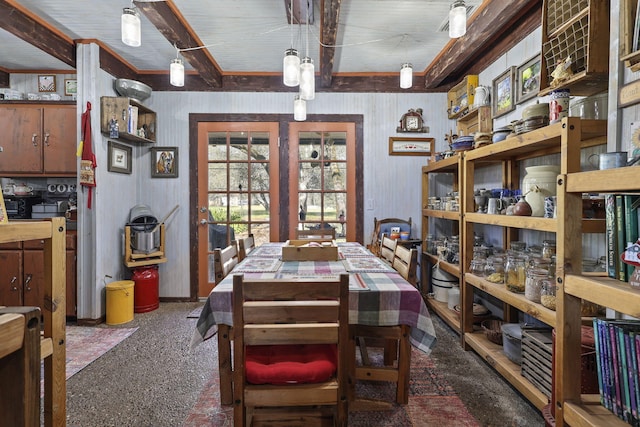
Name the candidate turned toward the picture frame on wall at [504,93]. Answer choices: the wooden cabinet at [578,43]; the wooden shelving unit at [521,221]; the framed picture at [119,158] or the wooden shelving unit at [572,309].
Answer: the framed picture

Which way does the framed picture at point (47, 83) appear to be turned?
toward the camera

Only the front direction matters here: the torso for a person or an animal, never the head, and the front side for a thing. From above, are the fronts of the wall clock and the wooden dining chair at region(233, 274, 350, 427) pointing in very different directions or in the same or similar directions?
very different directions

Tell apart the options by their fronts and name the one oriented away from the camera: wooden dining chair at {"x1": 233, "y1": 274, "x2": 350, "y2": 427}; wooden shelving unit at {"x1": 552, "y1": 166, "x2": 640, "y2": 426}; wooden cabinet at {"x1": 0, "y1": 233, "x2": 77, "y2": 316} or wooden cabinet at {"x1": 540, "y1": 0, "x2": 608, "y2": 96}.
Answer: the wooden dining chair

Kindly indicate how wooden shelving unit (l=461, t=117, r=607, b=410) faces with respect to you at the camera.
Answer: facing the viewer and to the left of the viewer

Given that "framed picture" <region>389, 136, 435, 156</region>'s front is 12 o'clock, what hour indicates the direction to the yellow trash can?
The yellow trash can is roughly at 2 o'clock from the framed picture.

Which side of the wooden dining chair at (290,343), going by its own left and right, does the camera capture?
back

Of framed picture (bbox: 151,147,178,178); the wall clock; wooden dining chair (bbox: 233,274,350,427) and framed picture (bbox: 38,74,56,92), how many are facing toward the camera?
3

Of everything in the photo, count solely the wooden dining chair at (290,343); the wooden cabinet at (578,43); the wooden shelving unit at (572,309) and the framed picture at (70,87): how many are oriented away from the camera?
1

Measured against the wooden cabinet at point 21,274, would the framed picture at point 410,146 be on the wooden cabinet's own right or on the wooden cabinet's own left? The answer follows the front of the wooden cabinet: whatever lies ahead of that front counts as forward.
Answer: on the wooden cabinet's own left

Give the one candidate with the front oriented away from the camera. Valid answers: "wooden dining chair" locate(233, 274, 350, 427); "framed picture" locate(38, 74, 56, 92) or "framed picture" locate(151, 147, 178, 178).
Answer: the wooden dining chair

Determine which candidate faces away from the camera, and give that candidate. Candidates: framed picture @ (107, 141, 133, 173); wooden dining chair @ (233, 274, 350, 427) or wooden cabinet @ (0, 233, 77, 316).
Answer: the wooden dining chair
